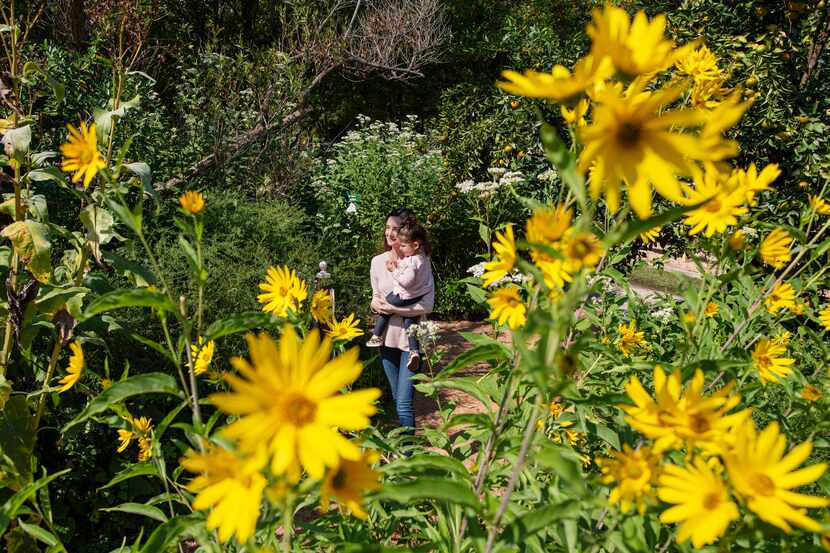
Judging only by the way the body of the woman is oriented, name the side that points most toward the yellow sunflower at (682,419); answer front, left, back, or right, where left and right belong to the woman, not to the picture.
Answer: front

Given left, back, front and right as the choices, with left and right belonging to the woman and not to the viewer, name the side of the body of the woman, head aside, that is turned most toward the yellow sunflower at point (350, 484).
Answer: front
